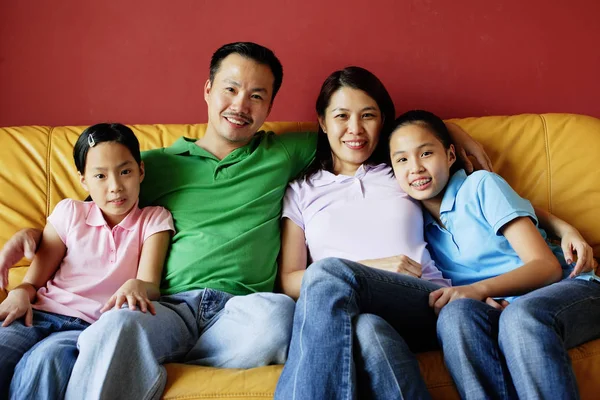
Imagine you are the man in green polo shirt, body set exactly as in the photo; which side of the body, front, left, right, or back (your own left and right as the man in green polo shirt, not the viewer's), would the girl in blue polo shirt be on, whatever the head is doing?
left

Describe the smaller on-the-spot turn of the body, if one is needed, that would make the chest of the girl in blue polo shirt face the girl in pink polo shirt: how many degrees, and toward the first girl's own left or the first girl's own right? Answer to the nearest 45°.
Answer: approximately 45° to the first girl's own right

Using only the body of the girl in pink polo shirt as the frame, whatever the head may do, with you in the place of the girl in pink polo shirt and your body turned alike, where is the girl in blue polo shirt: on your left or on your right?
on your left
